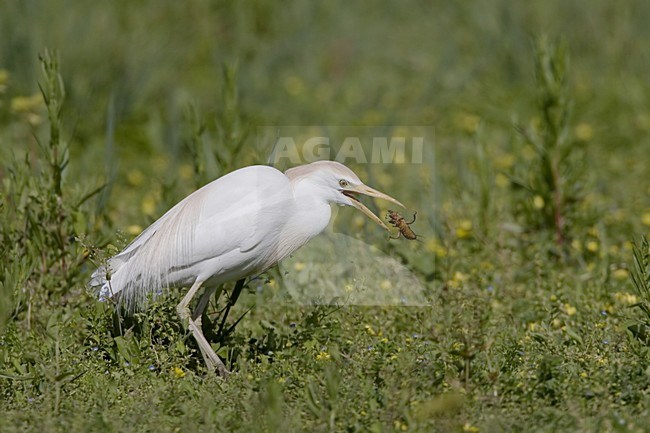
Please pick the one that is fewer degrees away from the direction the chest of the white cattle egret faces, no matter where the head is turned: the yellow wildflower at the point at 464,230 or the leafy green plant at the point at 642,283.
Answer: the leafy green plant

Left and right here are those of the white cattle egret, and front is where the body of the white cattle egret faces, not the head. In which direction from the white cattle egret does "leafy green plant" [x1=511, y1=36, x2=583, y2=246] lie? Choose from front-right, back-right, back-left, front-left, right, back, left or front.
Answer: front-left

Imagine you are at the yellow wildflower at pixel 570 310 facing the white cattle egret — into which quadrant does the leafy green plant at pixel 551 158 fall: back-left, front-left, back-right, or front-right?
back-right

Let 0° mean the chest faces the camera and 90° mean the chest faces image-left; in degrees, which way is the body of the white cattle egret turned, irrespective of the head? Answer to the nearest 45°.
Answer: approximately 270°

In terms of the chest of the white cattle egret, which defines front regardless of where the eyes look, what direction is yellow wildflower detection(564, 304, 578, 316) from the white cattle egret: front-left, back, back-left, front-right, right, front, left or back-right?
front

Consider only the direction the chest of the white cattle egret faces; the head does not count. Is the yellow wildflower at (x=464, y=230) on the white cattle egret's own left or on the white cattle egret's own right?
on the white cattle egret's own left

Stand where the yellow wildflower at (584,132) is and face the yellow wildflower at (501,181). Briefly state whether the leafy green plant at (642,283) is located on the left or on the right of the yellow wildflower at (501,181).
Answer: left
